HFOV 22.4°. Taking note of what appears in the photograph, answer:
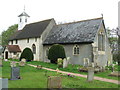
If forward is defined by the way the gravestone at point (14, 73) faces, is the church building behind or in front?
behind

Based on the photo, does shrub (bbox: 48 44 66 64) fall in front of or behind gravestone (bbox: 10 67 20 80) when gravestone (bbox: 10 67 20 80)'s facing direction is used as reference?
behind

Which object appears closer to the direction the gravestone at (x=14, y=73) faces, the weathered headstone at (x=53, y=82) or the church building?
the weathered headstone

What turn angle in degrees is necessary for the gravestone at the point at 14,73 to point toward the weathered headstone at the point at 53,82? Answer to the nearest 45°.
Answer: approximately 45° to its left

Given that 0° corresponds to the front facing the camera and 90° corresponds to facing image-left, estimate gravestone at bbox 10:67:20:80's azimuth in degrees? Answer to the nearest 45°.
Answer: approximately 0°
